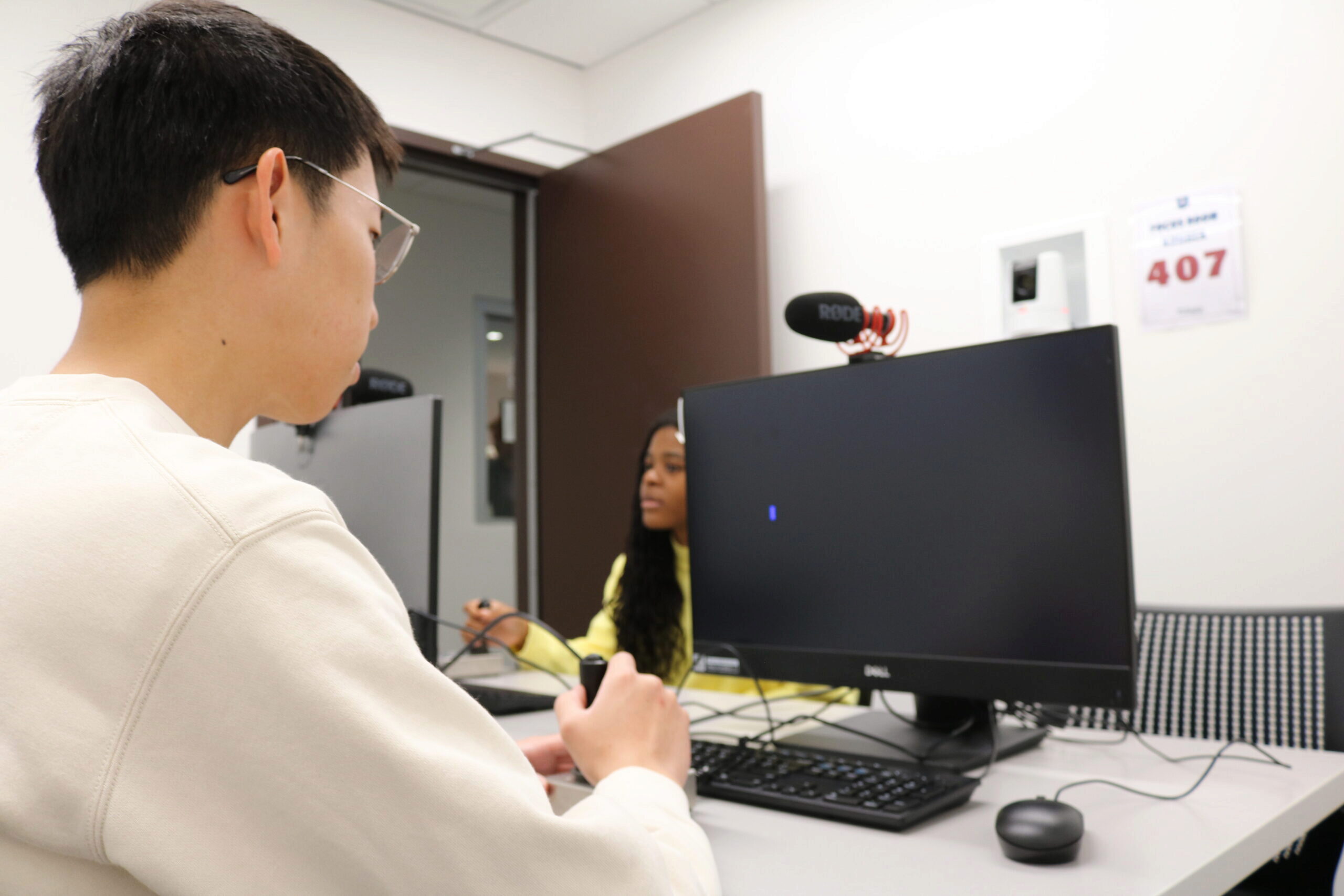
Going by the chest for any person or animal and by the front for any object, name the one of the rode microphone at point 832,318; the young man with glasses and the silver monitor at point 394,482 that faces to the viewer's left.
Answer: the rode microphone

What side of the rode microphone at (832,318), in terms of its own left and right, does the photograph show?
left

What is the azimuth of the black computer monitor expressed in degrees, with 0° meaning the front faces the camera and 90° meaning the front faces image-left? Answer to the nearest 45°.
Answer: approximately 45°

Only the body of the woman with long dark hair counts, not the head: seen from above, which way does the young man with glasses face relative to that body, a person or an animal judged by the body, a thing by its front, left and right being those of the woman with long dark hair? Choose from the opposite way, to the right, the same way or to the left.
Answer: the opposite way

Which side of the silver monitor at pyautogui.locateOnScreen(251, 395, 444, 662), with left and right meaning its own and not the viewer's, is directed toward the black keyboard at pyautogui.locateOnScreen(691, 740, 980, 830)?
right

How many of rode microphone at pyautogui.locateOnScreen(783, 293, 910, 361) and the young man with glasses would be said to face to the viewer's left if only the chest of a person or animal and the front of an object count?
1

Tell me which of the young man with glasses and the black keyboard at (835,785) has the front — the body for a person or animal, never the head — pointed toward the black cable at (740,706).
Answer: the young man with glasses

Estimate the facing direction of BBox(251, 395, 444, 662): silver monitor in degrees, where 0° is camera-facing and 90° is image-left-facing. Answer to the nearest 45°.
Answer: approximately 225°

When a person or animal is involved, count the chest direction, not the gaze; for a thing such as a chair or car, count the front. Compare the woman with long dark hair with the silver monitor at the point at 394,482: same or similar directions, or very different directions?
very different directions

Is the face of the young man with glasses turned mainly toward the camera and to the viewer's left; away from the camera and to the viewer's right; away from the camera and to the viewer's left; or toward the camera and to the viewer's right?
away from the camera and to the viewer's right

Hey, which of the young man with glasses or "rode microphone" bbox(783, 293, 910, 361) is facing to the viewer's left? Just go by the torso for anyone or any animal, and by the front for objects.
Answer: the rode microphone
